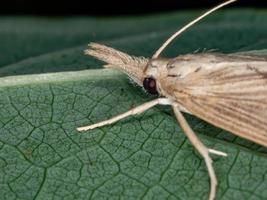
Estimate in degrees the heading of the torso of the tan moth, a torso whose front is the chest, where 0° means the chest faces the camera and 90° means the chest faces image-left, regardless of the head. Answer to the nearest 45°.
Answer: approximately 90°
